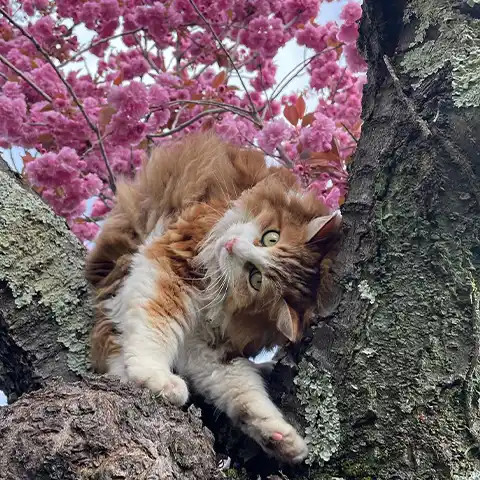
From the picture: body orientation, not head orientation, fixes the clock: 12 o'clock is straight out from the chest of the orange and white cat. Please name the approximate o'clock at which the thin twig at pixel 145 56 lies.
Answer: The thin twig is roughly at 5 o'clock from the orange and white cat.

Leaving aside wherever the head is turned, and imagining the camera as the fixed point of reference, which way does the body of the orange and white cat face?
toward the camera
